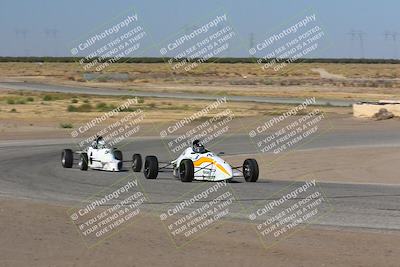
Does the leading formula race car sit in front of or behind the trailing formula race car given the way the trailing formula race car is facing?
in front

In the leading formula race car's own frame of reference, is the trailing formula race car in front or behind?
behind

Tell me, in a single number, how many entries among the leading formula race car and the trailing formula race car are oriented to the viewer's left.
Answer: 0

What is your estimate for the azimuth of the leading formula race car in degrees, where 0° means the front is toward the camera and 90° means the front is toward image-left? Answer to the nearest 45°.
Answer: approximately 315°

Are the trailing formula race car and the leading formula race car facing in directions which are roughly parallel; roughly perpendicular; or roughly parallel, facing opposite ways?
roughly parallel
